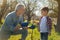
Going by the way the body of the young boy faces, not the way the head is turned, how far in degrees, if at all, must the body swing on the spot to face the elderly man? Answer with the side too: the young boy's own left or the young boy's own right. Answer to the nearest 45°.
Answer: approximately 45° to the young boy's own right

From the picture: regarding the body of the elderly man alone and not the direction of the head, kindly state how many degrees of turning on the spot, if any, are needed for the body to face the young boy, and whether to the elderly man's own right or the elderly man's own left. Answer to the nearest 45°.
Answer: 0° — they already face them

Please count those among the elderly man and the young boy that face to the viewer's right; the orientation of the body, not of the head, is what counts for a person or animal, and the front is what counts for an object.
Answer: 1

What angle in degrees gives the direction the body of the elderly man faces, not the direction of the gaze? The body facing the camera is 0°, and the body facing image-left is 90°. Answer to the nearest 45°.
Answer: approximately 270°

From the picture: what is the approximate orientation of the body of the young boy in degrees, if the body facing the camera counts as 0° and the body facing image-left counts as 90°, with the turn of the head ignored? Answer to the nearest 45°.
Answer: approximately 45°
